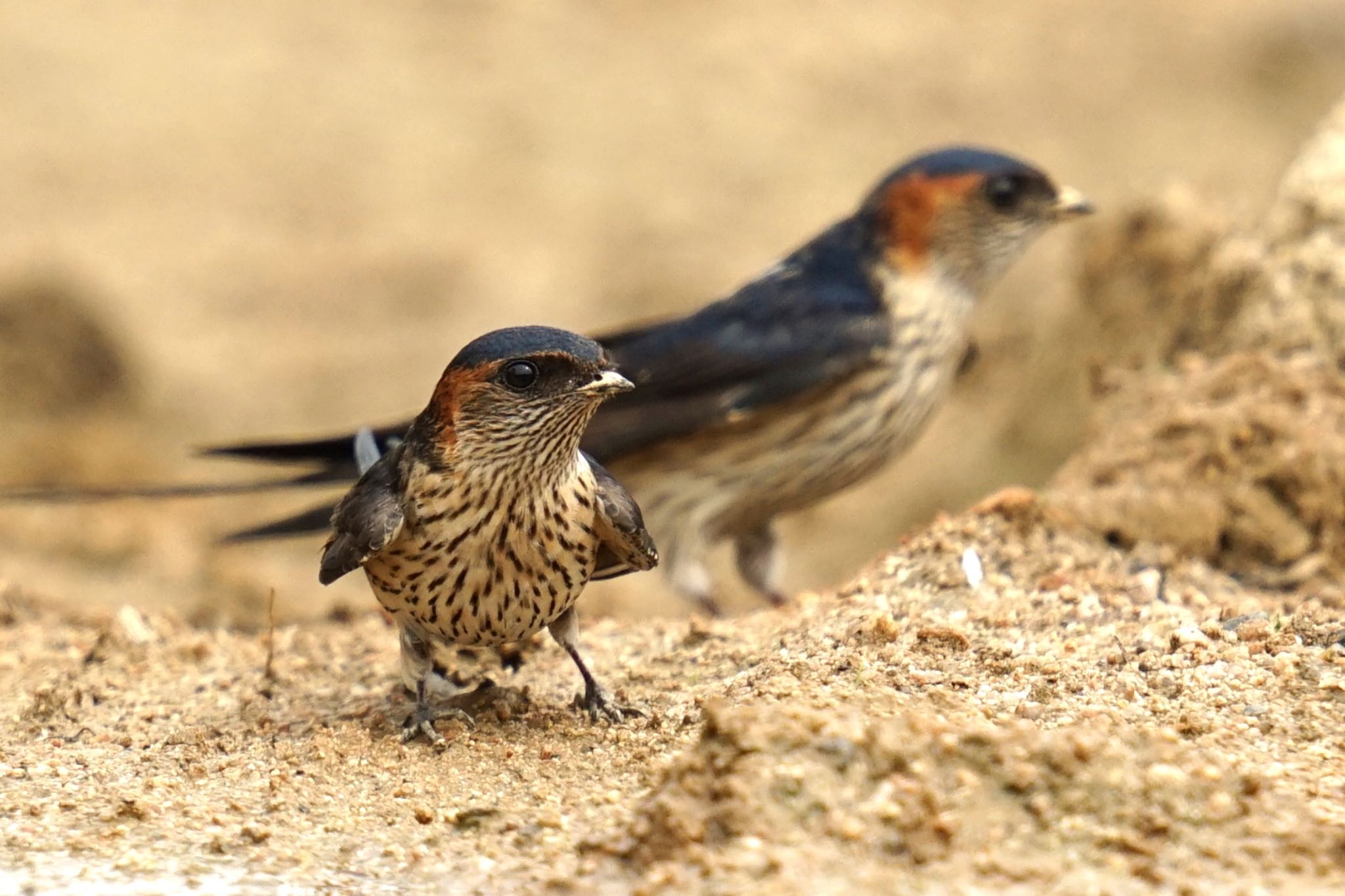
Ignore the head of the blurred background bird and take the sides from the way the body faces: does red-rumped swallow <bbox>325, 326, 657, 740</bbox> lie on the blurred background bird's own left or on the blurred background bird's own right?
on the blurred background bird's own right

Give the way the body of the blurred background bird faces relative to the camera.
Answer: to the viewer's right
